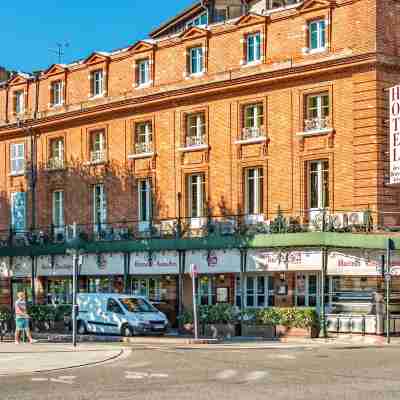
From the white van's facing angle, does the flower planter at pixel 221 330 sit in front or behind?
in front

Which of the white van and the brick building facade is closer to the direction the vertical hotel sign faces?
the white van

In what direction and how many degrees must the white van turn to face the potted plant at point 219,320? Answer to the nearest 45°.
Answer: approximately 45° to its left

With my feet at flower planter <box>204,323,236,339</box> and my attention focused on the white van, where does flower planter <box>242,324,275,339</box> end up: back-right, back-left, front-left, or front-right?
back-left

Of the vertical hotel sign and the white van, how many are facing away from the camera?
0

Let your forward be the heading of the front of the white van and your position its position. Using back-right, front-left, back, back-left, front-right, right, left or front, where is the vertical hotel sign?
front-left

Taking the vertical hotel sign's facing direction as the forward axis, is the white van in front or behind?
in front

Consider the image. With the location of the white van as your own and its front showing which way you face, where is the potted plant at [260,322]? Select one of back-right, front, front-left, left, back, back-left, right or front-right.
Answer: front-left

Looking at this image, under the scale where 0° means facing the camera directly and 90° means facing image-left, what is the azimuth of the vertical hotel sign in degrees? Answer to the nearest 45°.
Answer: approximately 45°
